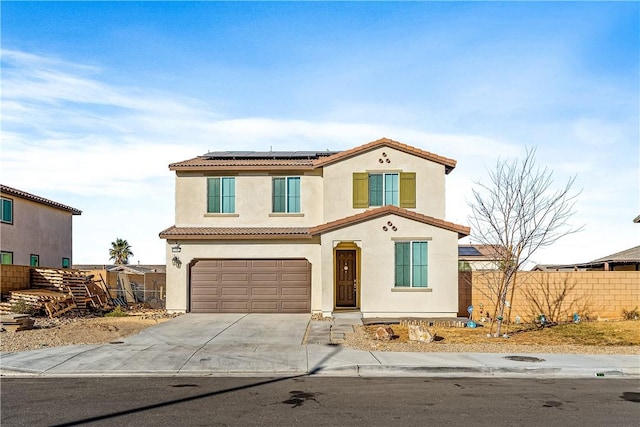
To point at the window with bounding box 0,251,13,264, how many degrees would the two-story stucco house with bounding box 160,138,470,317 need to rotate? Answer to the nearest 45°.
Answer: approximately 135° to its right

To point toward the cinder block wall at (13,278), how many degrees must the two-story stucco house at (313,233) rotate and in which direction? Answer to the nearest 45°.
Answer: approximately 90° to its right

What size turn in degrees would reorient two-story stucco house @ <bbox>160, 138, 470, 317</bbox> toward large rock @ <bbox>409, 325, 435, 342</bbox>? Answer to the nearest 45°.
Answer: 0° — it already faces it

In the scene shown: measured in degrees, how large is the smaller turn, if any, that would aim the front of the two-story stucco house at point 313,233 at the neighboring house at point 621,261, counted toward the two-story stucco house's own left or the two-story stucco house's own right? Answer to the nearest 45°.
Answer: approximately 135° to the two-story stucco house's own left

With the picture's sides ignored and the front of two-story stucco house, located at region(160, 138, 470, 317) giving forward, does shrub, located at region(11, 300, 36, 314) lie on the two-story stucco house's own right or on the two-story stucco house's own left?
on the two-story stucco house's own right

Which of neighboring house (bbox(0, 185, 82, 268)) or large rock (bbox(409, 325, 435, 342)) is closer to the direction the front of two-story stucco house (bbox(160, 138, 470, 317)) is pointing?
the large rock

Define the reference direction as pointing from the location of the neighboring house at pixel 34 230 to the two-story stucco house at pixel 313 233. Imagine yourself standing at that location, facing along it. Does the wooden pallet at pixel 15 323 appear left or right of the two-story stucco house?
right

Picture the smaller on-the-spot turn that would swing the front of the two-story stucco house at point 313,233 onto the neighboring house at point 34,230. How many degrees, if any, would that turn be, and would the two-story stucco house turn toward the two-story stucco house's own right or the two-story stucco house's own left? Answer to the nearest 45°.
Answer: approximately 135° to the two-story stucco house's own right

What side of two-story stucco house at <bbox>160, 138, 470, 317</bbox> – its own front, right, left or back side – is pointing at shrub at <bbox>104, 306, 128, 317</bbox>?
right

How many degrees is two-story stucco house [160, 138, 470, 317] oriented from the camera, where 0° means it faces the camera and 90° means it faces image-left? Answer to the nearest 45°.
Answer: approximately 0°

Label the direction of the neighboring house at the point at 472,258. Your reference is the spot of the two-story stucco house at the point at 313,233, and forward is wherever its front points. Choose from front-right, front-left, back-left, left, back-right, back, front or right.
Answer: back-left

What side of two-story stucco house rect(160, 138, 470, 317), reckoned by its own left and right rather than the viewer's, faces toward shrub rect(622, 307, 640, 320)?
left

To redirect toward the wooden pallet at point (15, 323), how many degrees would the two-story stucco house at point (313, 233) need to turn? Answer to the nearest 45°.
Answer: approximately 45° to its right
